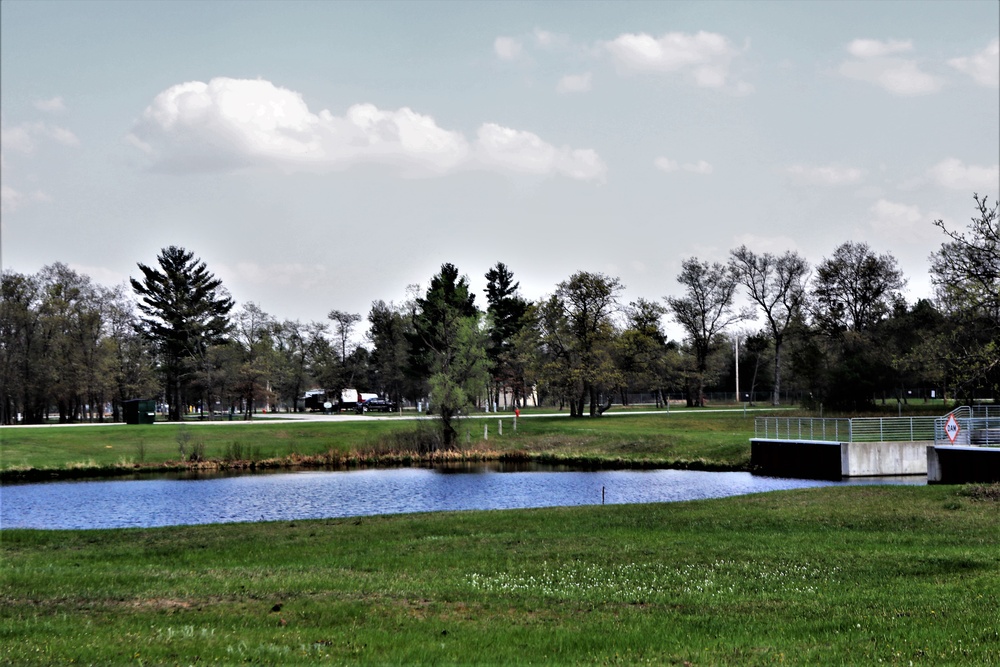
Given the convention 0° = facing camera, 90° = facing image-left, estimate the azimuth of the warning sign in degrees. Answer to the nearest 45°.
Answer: approximately 0°
